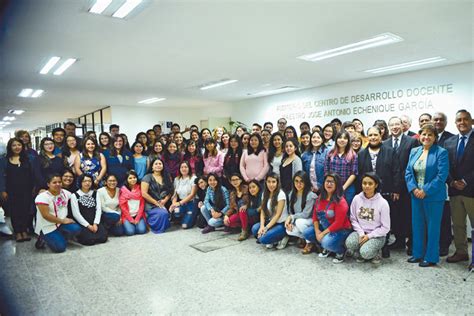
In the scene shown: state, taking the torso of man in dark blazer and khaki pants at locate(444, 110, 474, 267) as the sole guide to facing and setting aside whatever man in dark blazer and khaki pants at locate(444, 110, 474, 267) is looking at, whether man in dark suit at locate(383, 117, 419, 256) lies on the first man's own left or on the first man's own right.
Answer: on the first man's own right

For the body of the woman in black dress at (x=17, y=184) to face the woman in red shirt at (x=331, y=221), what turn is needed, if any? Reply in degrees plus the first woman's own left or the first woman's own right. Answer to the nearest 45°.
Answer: approximately 45° to the first woman's own left

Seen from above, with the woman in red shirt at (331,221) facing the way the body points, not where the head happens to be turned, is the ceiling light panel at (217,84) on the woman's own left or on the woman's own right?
on the woman's own right

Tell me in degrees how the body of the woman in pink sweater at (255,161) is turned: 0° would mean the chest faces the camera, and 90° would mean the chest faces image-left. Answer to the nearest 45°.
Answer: approximately 0°

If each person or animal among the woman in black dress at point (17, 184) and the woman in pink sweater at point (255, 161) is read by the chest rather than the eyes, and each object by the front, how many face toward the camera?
2

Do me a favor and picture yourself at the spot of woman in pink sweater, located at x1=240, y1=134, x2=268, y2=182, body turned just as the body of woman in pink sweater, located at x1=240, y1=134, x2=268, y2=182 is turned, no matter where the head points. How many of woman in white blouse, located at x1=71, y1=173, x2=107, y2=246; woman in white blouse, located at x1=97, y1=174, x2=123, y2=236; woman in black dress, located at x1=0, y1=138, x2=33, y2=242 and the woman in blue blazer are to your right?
3
